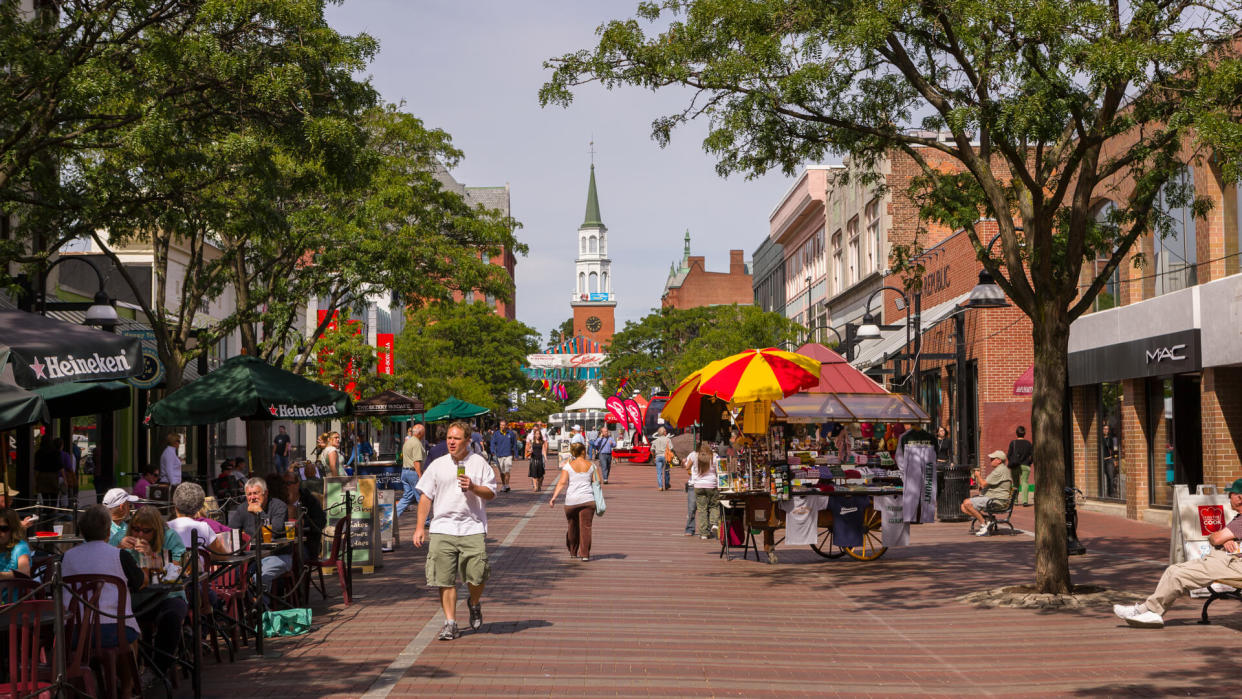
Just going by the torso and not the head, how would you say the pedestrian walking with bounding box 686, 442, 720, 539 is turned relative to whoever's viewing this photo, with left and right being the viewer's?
facing away from the viewer

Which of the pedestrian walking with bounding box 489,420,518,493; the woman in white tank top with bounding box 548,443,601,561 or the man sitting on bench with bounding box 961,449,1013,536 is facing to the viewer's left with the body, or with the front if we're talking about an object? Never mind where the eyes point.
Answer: the man sitting on bench

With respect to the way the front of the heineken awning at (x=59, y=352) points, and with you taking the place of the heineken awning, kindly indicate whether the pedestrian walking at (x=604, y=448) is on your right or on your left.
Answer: on your left

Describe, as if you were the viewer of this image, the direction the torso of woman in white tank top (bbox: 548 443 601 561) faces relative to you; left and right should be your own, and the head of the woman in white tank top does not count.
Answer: facing away from the viewer

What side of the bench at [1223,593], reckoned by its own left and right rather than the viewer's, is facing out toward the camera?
left

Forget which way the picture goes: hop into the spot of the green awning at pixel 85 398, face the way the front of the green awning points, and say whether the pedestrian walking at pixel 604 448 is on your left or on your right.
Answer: on your left

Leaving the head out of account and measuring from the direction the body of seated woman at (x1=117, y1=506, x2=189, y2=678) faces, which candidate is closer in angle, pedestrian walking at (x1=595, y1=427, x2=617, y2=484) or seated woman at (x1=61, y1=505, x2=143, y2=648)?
the seated woman

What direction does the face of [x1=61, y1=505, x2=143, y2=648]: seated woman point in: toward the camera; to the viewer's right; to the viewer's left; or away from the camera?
away from the camera

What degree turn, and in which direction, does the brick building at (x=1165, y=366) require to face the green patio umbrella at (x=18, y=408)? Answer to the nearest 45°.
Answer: approximately 45° to its left

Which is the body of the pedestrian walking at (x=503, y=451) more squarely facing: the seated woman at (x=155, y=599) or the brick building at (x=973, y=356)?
the seated woman

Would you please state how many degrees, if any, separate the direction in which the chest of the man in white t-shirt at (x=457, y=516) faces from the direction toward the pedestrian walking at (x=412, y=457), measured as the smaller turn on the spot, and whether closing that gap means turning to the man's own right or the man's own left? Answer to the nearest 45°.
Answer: approximately 180°

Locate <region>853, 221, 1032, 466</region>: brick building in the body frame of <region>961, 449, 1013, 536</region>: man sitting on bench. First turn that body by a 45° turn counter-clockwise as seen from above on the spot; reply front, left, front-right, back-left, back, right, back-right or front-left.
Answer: back-right

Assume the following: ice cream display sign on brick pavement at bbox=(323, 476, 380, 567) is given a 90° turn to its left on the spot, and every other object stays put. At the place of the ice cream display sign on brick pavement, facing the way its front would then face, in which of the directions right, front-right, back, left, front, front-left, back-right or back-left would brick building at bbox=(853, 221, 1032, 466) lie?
front-left

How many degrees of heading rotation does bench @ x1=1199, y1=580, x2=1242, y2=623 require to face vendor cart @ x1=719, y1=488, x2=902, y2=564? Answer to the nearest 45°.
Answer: approximately 45° to its right

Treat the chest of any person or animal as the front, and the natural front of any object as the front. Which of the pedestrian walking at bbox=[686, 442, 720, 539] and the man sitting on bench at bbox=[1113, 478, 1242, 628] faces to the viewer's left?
the man sitting on bench
